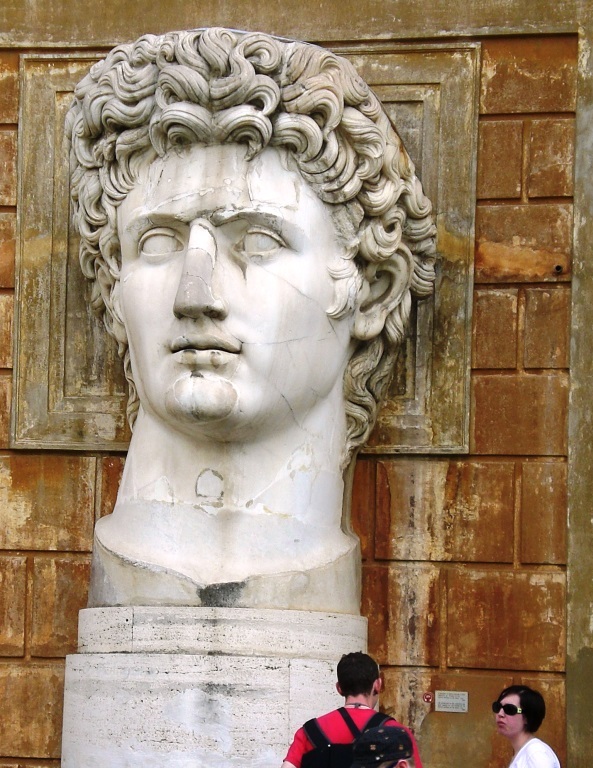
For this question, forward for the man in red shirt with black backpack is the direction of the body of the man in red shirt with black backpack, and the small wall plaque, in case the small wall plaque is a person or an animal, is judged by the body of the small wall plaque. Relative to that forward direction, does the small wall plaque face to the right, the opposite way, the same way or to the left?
the opposite way

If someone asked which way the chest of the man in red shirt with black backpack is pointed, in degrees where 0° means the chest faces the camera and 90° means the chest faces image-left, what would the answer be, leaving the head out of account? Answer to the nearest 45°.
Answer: approximately 180°

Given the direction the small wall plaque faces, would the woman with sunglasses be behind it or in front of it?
in front

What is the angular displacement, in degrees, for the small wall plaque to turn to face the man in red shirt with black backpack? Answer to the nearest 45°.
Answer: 0° — it already faces them

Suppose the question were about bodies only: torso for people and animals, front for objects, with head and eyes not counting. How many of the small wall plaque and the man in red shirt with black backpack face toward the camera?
1

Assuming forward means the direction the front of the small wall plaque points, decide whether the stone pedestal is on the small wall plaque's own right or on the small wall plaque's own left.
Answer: on the small wall plaque's own right

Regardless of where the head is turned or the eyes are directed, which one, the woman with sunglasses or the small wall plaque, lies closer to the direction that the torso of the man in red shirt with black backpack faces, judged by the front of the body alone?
the small wall plaque

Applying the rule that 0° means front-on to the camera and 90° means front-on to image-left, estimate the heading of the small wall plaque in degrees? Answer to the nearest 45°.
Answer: approximately 0°

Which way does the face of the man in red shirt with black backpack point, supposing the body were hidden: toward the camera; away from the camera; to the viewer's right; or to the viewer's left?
away from the camera
